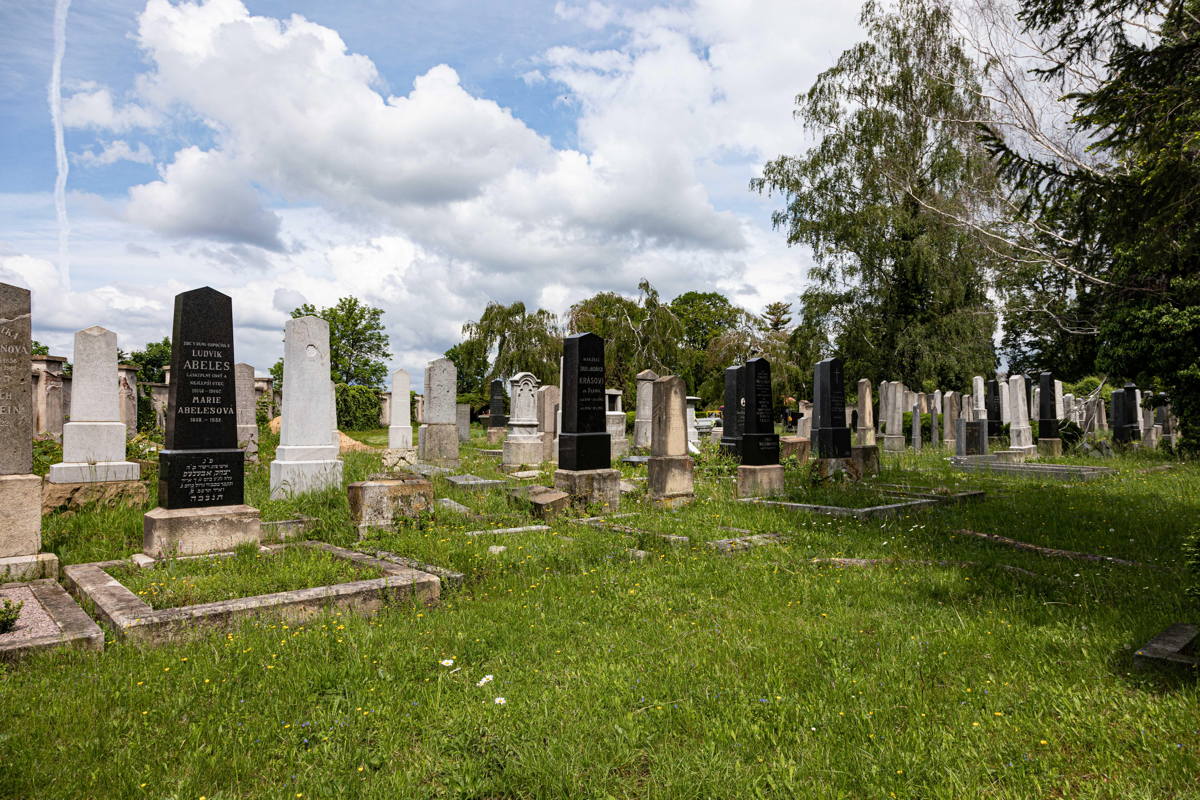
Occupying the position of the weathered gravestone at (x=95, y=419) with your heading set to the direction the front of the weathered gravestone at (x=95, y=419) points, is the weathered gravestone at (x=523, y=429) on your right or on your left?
on your left

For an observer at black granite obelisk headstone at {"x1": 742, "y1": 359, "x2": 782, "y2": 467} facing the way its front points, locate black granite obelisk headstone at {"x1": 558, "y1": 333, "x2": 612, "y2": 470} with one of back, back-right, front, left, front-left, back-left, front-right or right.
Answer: right

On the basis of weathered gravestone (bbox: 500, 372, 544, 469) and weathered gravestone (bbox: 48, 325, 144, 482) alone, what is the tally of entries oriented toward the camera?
2

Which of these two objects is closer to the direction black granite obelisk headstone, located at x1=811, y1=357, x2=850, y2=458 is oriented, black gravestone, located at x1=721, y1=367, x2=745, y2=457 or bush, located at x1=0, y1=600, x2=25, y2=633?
the bush

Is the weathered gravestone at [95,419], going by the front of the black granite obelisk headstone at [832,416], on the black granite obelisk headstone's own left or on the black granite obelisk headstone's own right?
on the black granite obelisk headstone's own right

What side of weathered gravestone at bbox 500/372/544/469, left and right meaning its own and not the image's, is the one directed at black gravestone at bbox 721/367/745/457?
left

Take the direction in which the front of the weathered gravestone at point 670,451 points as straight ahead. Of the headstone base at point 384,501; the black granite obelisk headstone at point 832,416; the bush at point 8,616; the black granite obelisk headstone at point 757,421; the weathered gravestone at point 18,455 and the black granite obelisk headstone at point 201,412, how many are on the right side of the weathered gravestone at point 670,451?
4

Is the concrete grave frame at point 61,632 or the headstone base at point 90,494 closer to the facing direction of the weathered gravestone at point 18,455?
the concrete grave frame

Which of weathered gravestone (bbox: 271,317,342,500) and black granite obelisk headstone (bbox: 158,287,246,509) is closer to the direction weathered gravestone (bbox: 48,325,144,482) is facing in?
the black granite obelisk headstone

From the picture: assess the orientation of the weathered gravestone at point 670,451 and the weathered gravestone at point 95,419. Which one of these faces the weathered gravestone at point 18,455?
the weathered gravestone at point 95,419

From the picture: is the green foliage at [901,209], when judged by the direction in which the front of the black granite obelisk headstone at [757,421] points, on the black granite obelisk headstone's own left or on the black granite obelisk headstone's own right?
on the black granite obelisk headstone's own left

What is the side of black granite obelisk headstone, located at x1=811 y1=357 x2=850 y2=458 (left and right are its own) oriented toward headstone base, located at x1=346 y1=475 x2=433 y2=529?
right

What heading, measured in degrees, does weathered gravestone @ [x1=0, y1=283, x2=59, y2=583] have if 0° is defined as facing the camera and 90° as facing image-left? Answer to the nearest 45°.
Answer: approximately 0°
